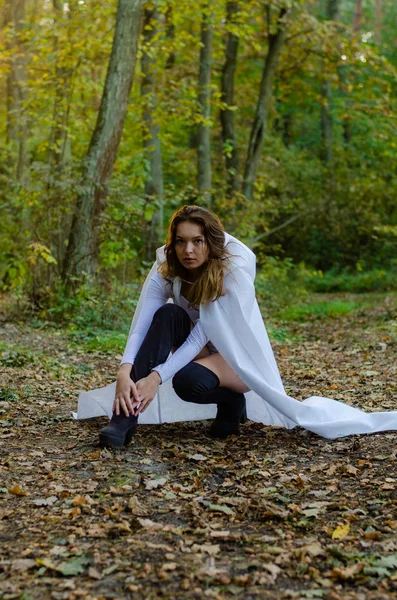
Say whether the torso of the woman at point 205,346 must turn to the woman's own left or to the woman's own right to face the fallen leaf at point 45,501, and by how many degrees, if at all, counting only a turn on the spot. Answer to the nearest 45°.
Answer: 0° — they already face it

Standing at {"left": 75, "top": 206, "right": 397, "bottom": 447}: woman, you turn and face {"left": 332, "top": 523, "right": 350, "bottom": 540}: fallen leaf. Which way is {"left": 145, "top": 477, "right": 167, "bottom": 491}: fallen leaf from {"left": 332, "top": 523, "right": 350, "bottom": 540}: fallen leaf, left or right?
right

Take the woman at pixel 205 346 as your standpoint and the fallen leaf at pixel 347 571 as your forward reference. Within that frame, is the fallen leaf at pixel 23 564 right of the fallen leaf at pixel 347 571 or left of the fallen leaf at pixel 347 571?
right

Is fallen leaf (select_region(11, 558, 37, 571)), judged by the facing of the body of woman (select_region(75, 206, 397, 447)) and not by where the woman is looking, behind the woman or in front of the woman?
in front

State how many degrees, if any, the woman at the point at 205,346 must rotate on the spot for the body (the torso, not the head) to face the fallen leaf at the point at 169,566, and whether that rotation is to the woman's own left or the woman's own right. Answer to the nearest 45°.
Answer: approximately 45° to the woman's own left

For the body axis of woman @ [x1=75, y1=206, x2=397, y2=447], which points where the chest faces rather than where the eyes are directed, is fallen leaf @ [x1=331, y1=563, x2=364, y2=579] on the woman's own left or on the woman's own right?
on the woman's own left

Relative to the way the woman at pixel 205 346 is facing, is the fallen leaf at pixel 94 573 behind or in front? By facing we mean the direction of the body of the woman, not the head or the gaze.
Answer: in front

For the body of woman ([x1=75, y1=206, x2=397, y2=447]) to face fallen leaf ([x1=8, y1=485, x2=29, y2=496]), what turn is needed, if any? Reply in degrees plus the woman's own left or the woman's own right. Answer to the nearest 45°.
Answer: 0° — they already face it

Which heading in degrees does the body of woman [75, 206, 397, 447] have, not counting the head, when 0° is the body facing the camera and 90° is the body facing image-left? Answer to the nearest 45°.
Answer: approximately 45°
